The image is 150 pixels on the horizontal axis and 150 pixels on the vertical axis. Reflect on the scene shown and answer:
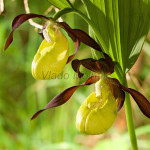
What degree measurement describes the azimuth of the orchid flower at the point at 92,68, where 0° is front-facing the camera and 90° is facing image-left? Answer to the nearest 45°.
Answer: approximately 45°
